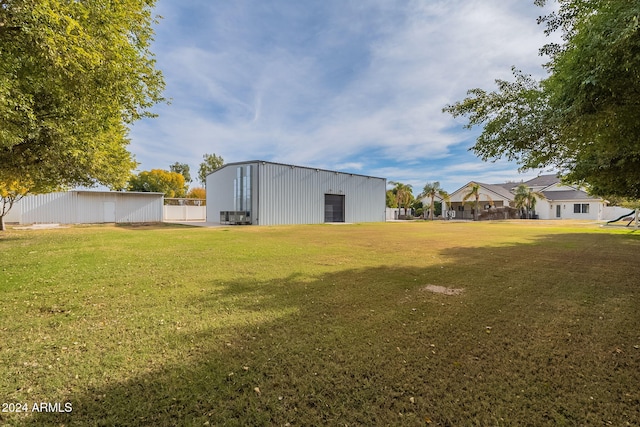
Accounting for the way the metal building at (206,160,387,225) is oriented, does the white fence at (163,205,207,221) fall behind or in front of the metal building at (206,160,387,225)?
behind

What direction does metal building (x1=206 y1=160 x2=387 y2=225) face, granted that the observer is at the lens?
facing the viewer and to the right of the viewer

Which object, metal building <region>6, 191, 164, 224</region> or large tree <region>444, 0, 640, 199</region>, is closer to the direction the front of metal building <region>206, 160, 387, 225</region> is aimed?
the large tree

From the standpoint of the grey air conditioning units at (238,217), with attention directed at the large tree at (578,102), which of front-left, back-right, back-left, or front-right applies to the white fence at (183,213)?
back-right

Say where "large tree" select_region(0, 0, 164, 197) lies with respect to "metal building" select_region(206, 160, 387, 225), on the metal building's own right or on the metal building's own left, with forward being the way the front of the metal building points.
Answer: on the metal building's own right

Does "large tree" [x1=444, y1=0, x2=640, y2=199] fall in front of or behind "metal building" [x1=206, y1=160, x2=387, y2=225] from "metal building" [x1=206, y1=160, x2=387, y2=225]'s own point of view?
in front

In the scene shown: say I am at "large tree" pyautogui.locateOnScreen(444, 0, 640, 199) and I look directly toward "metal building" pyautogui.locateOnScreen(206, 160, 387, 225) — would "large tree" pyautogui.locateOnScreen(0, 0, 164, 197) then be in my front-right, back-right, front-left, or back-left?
front-left

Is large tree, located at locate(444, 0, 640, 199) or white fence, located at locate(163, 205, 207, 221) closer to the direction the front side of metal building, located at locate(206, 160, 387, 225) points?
the large tree
